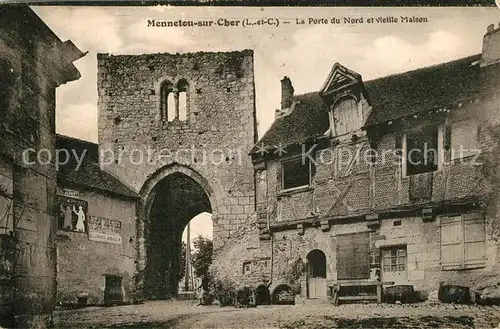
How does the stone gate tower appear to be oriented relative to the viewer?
toward the camera

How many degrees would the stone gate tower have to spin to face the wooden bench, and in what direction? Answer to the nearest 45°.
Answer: approximately 45° to its left
